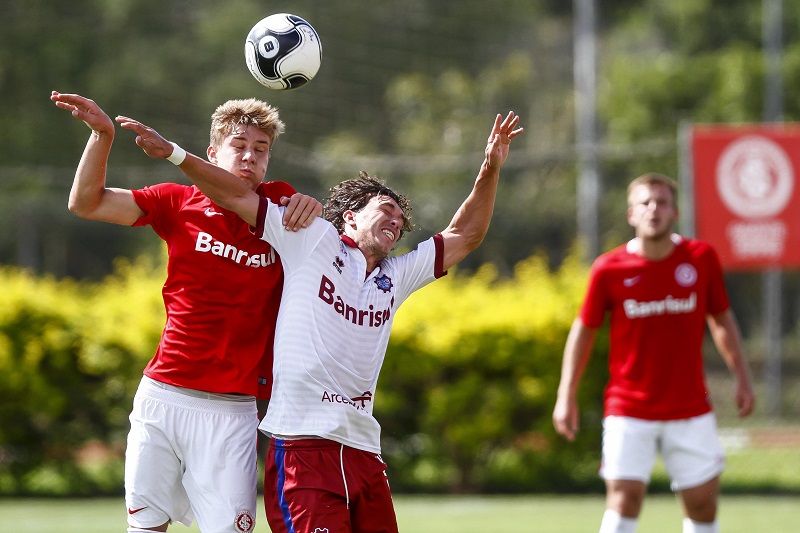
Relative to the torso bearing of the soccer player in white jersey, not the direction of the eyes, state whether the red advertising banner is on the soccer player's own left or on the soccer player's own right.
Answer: on the soccer player's own left

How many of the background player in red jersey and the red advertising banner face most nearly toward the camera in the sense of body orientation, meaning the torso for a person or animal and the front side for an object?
2

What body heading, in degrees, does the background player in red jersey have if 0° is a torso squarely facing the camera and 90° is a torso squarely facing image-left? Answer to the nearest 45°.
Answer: approximately 0°

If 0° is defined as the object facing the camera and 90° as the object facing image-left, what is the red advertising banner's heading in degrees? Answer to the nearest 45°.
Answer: approximately 0°

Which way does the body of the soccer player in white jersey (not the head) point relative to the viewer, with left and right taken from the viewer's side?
facing the viewer and to the right of the viewer

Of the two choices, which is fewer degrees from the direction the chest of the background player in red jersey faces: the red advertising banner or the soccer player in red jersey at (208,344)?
the soccer player in red jersey

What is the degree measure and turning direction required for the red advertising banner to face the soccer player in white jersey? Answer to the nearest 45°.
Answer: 0° — it already faces them

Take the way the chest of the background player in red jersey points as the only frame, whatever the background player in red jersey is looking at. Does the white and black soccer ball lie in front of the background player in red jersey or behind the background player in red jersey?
in front

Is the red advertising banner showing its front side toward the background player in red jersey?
yes

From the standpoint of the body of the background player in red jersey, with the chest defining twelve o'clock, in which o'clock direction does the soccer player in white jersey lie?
The soccer player in white jersey is roughly at 1 o'clock from the background player in red jersey.
